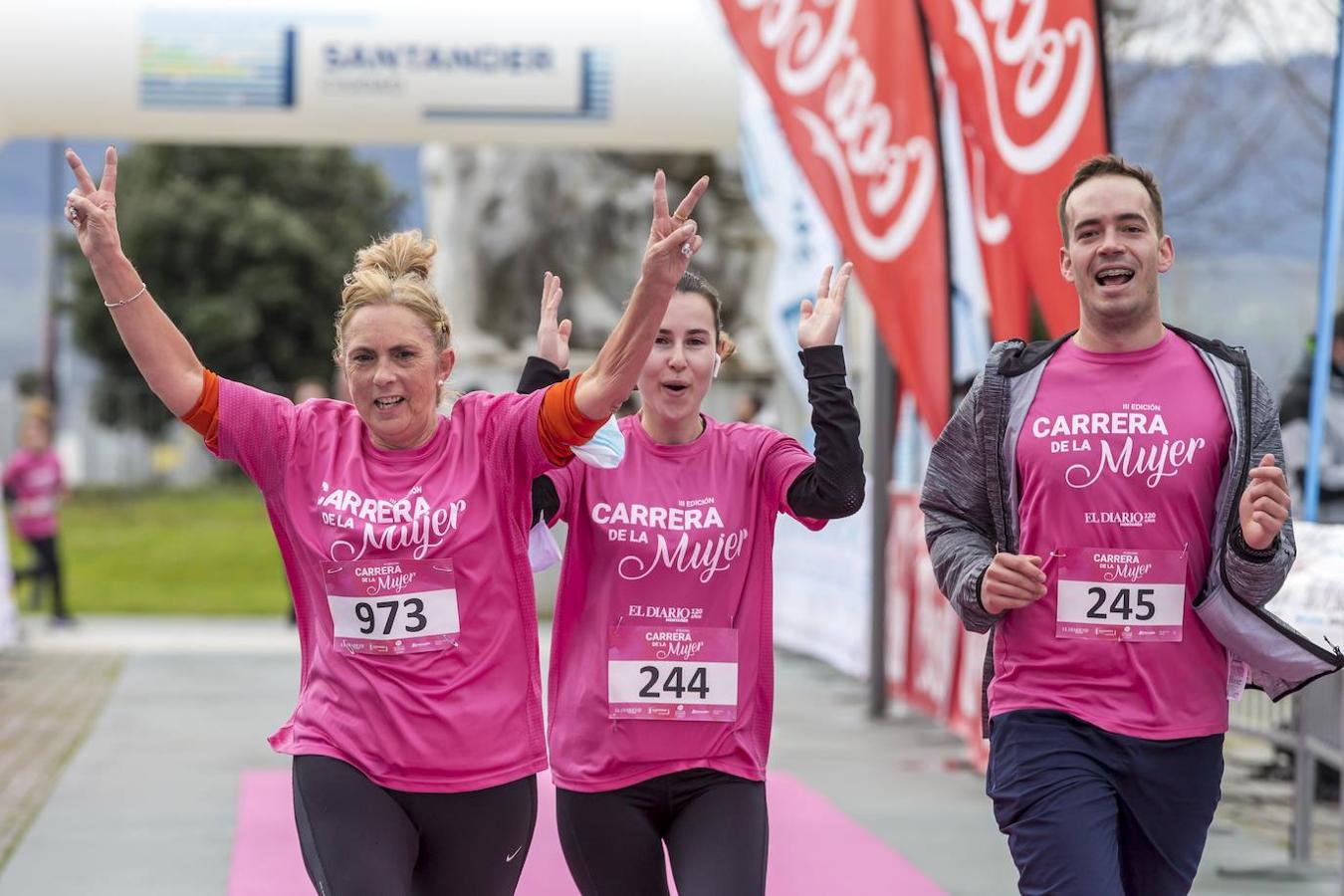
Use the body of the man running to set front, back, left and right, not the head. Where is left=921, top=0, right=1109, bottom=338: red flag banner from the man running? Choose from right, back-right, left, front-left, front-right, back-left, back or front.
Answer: back

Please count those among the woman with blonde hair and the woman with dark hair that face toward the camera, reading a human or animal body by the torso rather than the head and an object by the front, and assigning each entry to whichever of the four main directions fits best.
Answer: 2

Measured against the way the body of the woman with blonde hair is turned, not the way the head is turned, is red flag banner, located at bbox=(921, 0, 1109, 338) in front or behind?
behind

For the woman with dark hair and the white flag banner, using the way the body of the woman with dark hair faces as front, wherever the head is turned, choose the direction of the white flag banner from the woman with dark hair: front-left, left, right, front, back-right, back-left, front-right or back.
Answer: back

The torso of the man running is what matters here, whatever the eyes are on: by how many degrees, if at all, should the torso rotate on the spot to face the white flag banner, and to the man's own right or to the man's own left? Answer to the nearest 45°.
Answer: approximately 180°

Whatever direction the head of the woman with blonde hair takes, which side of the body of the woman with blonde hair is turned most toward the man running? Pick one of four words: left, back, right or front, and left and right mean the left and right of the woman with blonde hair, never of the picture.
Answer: left
